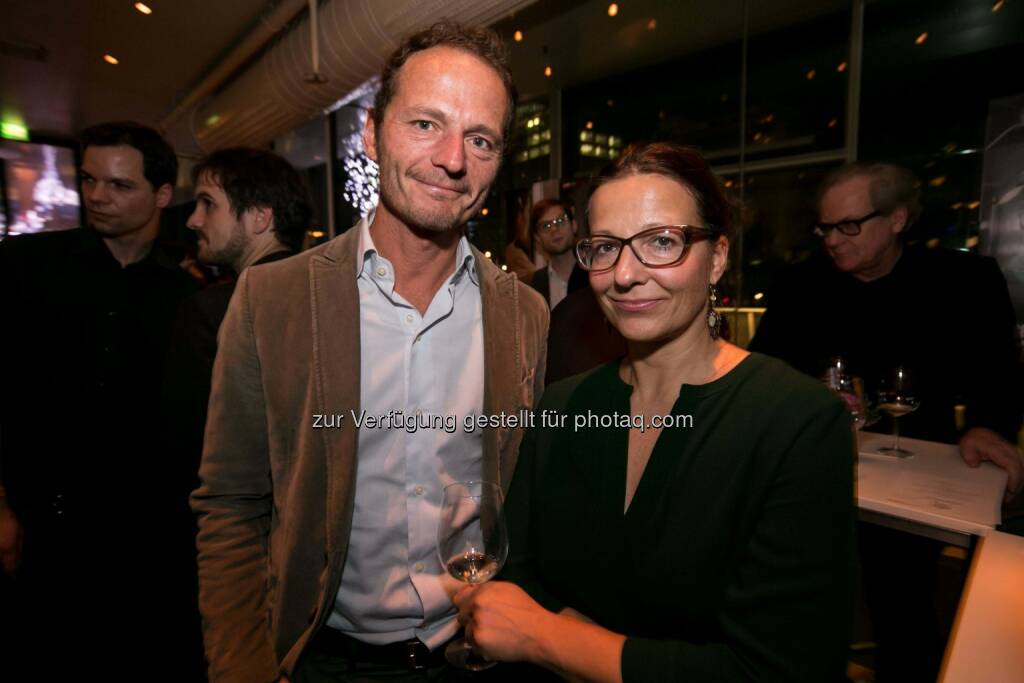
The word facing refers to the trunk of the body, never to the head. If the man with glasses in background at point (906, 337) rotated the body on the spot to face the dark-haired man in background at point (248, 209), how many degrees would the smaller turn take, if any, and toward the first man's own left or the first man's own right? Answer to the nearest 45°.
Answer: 0° — they already face them

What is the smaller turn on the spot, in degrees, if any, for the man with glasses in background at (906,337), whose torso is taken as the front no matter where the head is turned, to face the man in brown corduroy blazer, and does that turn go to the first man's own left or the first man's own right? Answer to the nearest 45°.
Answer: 0° — they already face them

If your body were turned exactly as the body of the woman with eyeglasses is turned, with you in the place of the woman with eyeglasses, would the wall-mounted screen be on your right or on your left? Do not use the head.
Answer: on your right

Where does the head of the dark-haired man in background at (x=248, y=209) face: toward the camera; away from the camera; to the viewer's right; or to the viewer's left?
to the viewer's left

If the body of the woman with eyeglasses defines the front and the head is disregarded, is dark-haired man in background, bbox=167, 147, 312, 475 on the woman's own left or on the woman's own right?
on the woman's own right

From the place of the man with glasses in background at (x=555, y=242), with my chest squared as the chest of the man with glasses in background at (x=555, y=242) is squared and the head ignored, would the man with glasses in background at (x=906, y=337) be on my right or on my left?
on my left

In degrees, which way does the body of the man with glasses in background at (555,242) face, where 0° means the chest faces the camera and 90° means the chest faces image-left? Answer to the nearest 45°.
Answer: approximately 0°

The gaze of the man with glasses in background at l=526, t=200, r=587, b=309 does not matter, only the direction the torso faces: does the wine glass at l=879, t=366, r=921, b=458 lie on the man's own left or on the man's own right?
on the man's own left

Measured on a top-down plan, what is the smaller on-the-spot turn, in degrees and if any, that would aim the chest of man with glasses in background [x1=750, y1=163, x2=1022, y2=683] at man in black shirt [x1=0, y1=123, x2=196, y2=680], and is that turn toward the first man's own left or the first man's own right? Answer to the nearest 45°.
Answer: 0° — they already face them
